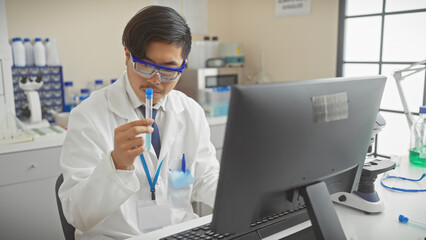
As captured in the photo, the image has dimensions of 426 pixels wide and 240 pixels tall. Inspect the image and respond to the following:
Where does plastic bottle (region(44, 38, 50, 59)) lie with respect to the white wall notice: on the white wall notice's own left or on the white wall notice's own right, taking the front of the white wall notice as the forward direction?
on the white wall notice's own right

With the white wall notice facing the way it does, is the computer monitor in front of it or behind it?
in front

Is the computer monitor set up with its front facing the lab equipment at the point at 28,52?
yes

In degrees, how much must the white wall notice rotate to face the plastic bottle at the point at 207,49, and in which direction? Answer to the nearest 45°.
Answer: approximately 90° to its right

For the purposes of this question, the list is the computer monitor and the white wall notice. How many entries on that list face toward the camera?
1

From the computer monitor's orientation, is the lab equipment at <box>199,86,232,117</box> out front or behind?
out front

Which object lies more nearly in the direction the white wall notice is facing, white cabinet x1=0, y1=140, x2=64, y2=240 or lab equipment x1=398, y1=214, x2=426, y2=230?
the lab equipment

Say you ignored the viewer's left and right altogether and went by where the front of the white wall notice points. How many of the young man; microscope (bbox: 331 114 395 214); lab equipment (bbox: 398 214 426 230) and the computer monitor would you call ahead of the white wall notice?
4

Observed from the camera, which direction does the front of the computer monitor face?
facing away from the viewer and to the left of the viewer

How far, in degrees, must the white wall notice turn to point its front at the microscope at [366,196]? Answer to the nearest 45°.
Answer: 0° — it already faces it
